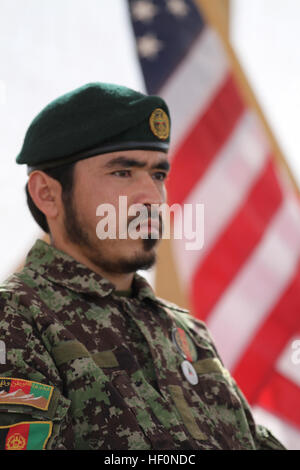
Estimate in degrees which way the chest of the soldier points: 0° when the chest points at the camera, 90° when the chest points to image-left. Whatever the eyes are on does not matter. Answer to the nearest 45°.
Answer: approximately 315°

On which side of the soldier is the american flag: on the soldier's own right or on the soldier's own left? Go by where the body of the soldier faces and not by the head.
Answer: on the soldier's own left

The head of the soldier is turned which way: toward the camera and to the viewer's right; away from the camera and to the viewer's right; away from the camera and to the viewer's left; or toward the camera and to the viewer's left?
toward the camera and to the viewer's right
